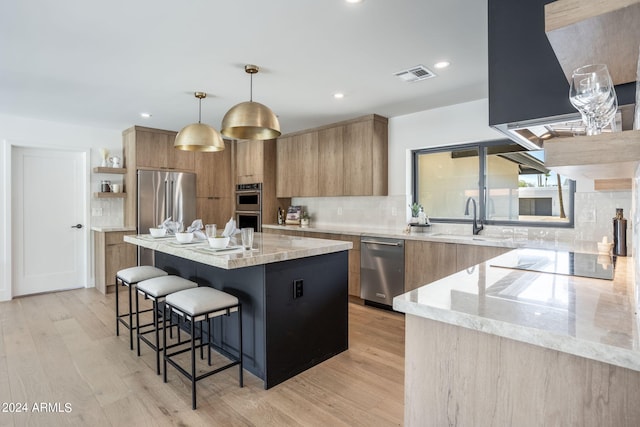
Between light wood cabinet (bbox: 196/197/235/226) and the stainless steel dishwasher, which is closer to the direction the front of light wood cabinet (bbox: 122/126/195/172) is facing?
the stainless steel dishwasher

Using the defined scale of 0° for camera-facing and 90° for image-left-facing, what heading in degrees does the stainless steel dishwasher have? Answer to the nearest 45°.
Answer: approximately 45°

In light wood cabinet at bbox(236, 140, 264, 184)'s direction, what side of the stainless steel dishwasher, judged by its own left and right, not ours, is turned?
right

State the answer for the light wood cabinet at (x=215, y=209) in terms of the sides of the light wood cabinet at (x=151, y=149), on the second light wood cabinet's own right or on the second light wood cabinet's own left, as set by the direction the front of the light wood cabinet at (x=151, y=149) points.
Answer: on the second light wood cabinet's own left

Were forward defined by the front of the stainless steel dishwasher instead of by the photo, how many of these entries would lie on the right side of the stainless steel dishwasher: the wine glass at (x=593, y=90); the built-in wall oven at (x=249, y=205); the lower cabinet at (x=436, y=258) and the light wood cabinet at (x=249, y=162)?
2

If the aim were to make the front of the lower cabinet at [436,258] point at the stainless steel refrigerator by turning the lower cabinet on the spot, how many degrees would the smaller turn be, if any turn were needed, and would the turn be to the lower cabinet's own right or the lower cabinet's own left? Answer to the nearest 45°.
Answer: approximately 90° to the lower cabinet's own right

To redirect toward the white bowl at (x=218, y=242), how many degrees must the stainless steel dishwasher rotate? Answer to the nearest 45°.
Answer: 0° — it already faces it

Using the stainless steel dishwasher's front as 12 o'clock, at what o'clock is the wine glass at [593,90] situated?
The wine glass is roughly at 10 o'clock from the stainless steel dishwasher.

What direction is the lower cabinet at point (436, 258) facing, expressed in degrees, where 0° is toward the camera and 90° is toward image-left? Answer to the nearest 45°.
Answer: approximately 0°
